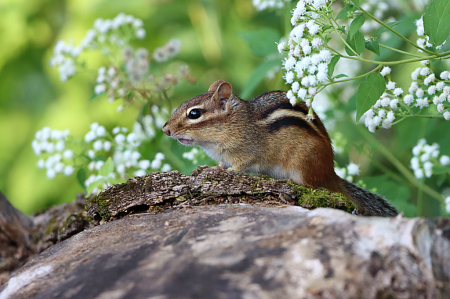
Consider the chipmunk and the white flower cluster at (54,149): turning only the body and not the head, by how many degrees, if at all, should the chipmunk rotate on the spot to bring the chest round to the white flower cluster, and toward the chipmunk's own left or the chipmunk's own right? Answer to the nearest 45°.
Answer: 0° — it already faces it

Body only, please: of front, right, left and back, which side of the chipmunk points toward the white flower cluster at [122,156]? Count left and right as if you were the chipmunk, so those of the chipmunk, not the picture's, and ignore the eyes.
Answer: front

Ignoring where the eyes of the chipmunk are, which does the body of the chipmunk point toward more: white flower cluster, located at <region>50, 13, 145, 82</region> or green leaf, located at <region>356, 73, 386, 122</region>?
the white flower cluster

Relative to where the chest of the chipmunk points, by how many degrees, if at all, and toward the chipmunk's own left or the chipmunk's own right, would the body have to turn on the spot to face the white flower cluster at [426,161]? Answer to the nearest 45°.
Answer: approximately 180°

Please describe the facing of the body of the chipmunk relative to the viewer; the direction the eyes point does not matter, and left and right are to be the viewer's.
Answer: facing to the left of the viewer
